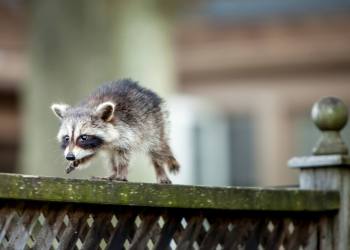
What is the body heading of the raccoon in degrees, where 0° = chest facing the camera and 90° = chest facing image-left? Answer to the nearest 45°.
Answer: approximately 45°
